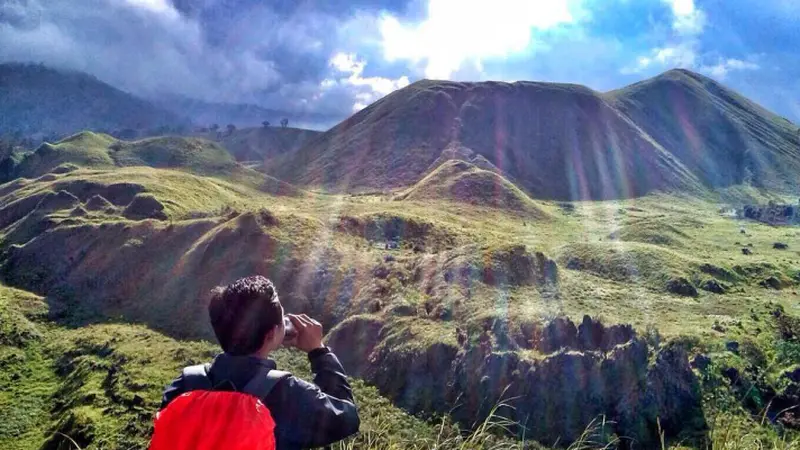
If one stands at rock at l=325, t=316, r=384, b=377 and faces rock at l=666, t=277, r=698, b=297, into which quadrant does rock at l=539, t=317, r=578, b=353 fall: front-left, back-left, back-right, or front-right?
front-right

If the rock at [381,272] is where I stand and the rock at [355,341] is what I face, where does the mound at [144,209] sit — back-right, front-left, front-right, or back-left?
back-right

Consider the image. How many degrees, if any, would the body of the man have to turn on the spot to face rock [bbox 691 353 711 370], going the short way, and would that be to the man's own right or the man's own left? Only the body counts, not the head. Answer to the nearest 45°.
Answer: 0° — they already face it

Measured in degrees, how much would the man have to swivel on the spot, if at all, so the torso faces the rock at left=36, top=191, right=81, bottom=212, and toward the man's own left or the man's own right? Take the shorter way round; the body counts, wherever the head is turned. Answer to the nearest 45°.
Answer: approximately 45° to the man's own left

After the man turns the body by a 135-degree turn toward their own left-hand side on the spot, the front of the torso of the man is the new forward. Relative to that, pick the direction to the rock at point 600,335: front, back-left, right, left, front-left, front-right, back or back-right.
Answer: back-right

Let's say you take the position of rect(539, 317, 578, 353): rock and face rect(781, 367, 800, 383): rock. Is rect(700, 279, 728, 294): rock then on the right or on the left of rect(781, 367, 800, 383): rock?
left

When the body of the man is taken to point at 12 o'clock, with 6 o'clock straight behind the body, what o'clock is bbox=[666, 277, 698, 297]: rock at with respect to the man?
The rock is roughly at 12 o'clock from the man.

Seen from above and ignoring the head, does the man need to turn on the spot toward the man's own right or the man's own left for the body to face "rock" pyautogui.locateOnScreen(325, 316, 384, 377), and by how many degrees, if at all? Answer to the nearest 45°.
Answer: approximately 45° to the man's own left

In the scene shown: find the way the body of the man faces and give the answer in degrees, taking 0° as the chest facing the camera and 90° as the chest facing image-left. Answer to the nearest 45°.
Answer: approximately 225°

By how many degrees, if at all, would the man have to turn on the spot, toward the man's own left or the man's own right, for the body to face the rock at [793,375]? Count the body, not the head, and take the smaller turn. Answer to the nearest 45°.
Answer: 0° — they already face it

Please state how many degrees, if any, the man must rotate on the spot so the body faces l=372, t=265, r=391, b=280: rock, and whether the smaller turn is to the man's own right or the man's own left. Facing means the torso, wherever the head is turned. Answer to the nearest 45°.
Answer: approximately 45° to the man's own left

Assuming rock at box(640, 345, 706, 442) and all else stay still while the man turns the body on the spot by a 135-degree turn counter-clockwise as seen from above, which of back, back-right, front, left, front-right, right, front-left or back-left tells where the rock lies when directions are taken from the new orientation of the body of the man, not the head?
back-right
